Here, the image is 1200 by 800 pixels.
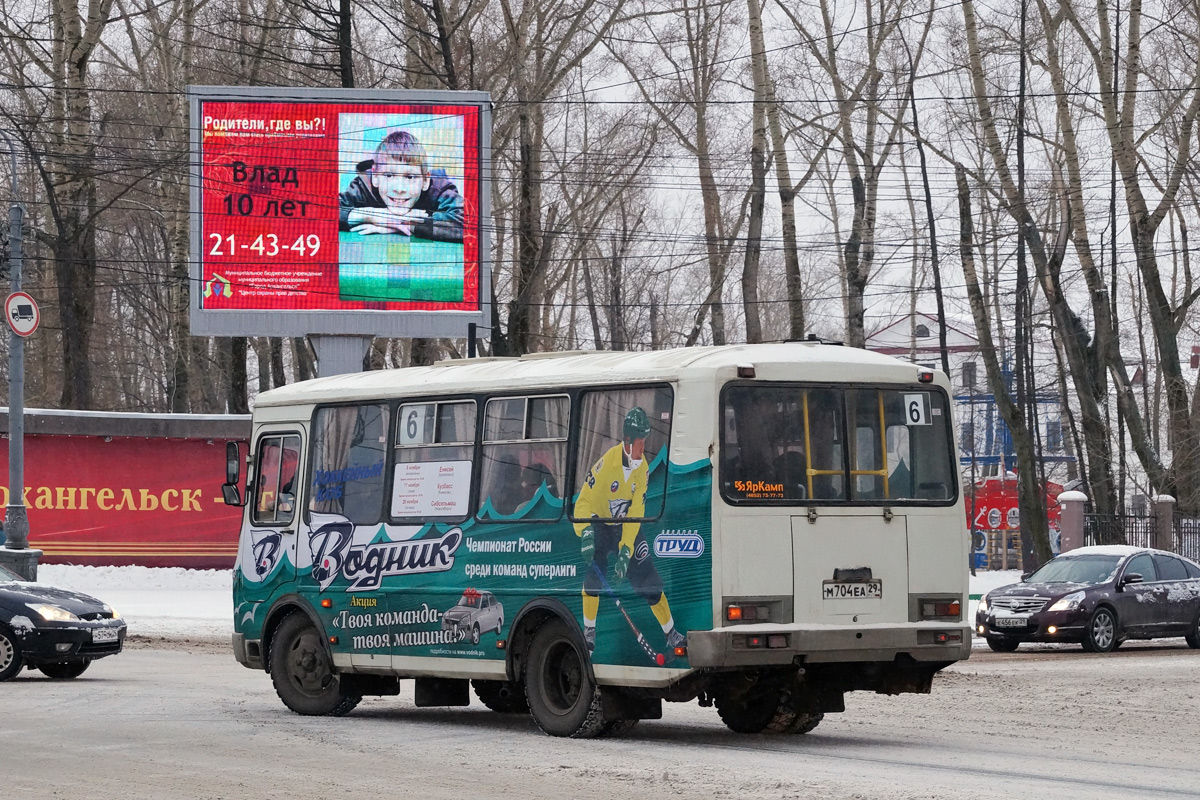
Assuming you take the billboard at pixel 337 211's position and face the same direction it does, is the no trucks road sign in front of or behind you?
in front

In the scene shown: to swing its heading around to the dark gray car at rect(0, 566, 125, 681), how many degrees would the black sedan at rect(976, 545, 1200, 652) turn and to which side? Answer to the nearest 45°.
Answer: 0° — it already faces it

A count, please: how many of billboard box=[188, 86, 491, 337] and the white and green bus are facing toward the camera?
1

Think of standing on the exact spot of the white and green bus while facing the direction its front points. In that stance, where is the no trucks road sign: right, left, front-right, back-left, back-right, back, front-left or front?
front

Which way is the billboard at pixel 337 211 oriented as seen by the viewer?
toward the camera

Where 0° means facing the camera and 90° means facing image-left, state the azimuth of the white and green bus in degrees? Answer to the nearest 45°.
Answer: approximately 135°

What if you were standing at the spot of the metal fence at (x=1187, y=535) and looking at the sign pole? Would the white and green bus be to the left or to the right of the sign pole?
left

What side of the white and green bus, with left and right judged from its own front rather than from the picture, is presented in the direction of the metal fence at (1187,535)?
right
